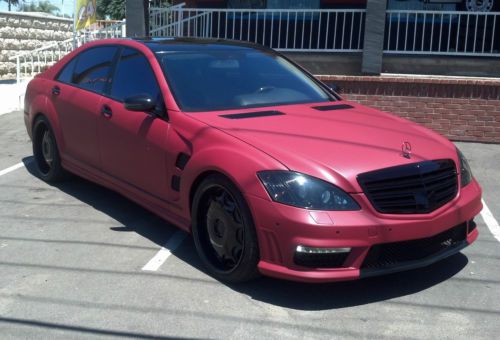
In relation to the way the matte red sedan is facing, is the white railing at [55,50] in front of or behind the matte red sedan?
behind

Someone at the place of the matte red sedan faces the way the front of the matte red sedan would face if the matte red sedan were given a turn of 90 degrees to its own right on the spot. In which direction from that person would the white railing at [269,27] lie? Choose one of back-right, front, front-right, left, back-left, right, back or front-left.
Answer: back-right

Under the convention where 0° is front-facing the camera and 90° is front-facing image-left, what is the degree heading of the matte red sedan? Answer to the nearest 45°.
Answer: approximately 315°

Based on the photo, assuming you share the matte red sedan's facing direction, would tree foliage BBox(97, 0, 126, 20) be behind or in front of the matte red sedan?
behind

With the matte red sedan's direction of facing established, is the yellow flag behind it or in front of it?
behind

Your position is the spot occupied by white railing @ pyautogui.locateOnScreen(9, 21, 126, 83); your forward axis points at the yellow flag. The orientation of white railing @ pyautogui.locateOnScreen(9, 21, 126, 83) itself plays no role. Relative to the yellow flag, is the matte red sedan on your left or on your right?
right
